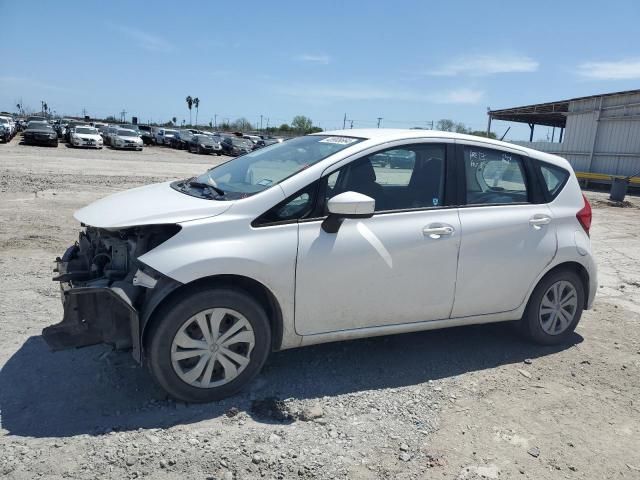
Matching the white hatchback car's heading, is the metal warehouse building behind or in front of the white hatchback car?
behind

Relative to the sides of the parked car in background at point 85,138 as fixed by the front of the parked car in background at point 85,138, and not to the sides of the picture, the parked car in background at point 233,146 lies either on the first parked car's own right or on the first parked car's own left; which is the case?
on the first parked car's own left

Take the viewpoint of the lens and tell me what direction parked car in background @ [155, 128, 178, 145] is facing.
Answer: facing the viewer and to the right of the viewer

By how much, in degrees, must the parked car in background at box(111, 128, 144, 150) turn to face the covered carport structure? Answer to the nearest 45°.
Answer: approximately 45° to its left

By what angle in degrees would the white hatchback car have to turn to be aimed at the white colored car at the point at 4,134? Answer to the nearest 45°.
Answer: approximately 90° to its right

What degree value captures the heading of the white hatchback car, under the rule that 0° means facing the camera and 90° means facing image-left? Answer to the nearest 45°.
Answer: approximately 45°

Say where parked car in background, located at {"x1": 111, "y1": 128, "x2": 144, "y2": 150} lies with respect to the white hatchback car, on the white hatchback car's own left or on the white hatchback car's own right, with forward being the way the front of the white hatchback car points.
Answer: on the white hatchback car's own right

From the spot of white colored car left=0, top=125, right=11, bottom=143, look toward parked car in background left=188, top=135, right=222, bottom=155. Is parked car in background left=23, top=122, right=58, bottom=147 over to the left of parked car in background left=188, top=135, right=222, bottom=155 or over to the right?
right
